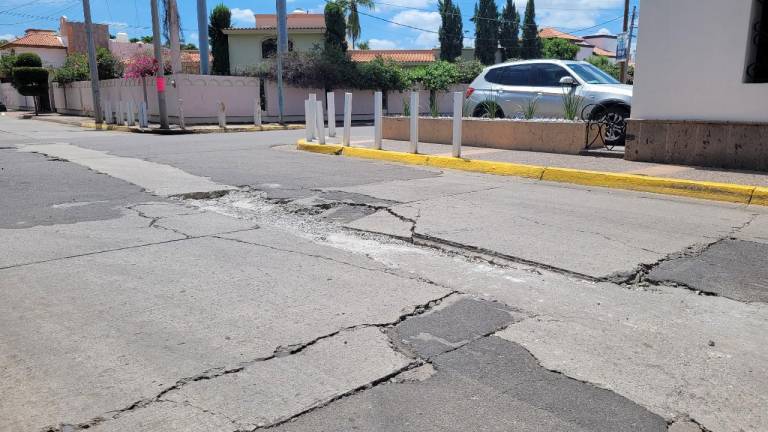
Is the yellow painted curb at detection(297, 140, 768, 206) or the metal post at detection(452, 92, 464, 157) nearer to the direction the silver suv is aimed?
the yellow painted curb

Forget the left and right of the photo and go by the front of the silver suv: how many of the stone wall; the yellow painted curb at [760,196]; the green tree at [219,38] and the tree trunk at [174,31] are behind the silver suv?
2

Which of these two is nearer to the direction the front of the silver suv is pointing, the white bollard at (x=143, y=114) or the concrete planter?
the concrete planter

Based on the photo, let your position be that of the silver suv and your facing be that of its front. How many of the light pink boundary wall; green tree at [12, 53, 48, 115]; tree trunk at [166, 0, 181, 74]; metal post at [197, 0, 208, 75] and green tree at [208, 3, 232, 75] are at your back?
5

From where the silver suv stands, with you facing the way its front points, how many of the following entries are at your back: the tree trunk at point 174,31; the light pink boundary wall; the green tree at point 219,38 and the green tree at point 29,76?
4

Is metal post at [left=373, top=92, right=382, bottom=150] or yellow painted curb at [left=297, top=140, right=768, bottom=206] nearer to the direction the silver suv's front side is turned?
the yellow painted curb

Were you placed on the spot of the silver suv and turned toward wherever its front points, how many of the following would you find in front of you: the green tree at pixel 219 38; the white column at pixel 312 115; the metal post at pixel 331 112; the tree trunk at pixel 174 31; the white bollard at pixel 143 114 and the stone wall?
1

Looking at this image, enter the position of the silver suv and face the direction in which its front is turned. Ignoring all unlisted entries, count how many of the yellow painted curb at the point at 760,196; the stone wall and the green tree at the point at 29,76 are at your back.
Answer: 1

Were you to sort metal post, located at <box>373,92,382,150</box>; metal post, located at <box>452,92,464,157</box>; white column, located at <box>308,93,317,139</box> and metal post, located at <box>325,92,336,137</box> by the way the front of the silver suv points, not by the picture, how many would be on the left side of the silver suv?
0

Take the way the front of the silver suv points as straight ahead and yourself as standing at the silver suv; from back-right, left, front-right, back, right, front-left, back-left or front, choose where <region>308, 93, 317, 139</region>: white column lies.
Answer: back-right

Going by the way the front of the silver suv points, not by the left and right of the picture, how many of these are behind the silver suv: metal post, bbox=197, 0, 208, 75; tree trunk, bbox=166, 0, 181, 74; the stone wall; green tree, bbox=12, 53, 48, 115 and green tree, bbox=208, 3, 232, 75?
4

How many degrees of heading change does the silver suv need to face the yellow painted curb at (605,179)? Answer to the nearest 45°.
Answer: approximately 45° to its right

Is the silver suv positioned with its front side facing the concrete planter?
no

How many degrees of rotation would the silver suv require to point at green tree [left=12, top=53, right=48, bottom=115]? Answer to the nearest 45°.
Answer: approximately 180°

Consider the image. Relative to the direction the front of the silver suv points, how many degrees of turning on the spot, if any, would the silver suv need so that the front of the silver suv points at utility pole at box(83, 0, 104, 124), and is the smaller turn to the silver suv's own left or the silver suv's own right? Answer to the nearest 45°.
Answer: approximately 180°

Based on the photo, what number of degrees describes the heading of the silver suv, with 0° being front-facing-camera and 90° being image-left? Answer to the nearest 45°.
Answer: approximately 315°

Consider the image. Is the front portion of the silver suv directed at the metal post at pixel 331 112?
no

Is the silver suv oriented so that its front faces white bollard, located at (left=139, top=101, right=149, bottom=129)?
no

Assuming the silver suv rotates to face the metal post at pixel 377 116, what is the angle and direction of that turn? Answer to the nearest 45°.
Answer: approximately 135° to its right

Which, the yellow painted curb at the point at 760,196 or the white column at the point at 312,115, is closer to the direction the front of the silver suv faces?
the yellow painted curb
